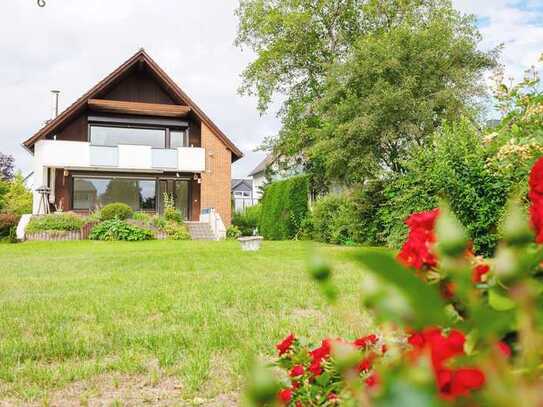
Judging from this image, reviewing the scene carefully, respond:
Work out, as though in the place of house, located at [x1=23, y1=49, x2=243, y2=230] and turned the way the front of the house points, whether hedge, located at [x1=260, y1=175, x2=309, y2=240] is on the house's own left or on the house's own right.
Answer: on the house's own left

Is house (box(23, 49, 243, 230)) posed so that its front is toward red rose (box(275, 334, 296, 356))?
yes

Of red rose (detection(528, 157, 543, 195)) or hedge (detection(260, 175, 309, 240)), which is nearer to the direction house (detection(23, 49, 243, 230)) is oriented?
the red rose

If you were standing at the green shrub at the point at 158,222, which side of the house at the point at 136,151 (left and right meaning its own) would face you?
front

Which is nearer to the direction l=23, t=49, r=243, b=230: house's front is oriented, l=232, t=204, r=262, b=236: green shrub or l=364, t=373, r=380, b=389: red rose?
the red rose

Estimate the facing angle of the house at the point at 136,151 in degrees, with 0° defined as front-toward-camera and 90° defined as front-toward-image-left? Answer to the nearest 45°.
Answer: approximately 0°

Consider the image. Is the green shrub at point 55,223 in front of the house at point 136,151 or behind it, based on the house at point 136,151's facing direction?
in front

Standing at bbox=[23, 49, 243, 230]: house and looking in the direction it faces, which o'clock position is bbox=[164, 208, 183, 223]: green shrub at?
The green shrub is roughly at 11 o'clock from the house.

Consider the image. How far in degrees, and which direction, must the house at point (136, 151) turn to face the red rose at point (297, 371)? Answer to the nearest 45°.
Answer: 0° — it already faces it
